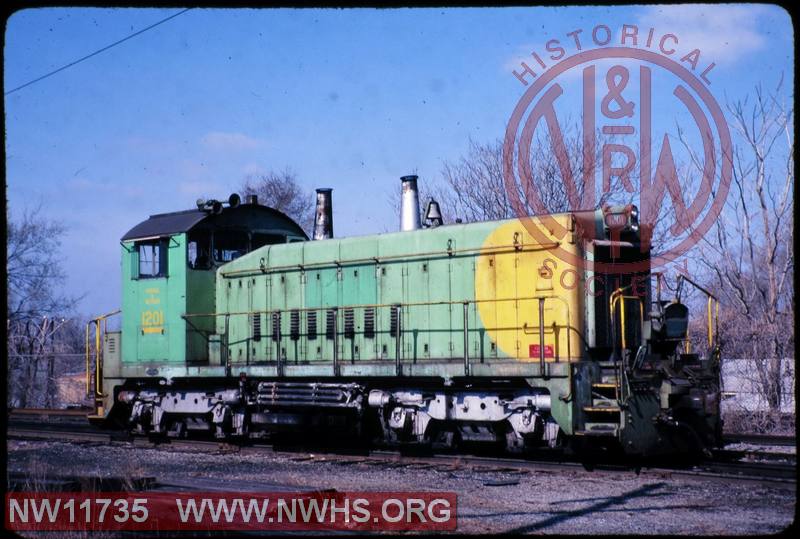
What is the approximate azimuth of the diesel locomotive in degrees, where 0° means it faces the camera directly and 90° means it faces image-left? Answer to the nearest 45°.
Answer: approximately 315°
